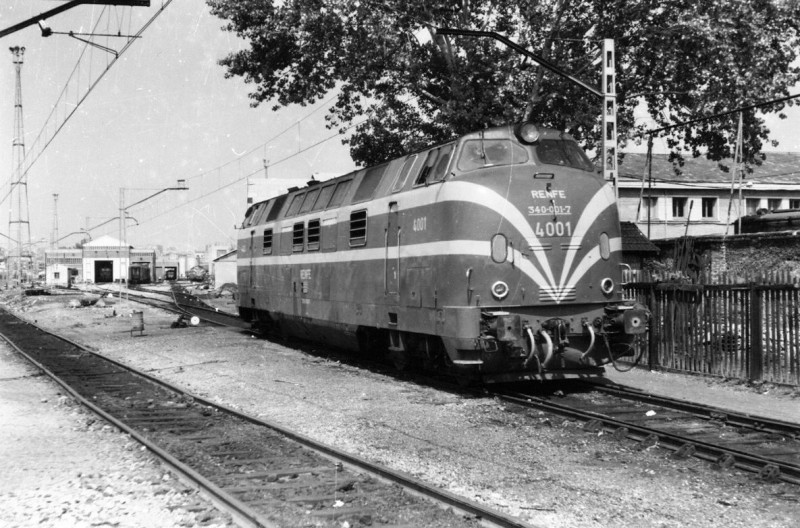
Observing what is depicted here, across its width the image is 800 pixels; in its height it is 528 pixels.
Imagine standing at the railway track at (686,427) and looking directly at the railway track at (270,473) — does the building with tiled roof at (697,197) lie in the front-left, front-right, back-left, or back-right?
back-right

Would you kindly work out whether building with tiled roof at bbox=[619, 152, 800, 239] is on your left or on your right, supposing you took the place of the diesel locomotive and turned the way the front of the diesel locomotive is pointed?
on your left

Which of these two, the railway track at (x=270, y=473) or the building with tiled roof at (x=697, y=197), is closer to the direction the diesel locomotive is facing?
the railway track

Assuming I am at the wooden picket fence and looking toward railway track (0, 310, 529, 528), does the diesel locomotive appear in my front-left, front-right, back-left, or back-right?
front-right

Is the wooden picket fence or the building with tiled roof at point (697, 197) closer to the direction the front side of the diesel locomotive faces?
the wooden picket fence

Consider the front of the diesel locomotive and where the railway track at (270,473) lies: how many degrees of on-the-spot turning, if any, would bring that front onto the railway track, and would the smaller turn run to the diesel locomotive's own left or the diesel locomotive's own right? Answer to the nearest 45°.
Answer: approximately 90° to the diesel locomotive's own right

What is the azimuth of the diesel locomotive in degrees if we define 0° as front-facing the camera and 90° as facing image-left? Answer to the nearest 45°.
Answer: approximately 315°
